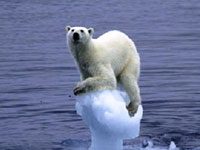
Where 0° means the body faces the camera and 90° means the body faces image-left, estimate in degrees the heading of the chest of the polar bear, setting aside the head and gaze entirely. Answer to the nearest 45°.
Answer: approximately 45°
